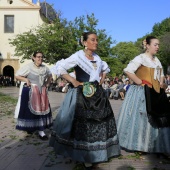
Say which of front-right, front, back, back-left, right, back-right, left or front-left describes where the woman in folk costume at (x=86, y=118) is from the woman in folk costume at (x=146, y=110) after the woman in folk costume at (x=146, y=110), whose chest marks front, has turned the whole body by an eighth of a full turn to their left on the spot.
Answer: back-right

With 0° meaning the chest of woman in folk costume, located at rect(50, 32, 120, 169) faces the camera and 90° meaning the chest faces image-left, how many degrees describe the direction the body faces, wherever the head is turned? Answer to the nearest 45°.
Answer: approximately 315°

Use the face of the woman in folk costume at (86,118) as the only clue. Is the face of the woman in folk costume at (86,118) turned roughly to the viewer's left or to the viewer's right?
to the viewer's right

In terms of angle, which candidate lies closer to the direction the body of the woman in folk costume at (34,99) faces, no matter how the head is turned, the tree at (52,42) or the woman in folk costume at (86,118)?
the woman in folk costume

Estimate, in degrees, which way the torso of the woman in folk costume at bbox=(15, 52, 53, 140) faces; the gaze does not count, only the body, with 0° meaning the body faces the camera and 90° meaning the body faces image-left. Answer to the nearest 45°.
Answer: approximately 315°

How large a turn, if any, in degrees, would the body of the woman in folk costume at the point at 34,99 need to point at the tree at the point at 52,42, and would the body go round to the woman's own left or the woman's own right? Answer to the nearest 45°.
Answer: approximately 135° to the woman's own left

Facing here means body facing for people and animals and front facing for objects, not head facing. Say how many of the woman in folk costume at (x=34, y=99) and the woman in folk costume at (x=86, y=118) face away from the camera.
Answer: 0
